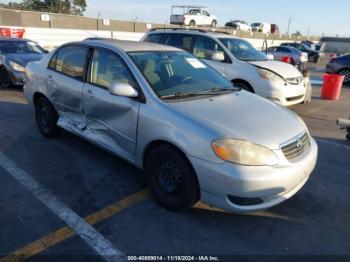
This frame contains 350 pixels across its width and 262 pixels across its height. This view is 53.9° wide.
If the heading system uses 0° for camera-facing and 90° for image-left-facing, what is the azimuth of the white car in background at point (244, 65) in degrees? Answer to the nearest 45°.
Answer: approximately 315°

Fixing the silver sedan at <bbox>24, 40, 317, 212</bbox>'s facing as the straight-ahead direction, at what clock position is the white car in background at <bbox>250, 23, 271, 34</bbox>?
The white car in background is roughly at 8 o'clock from the silver sedan.

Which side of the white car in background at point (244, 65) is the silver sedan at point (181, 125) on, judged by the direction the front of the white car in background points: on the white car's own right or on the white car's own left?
on the white car's own right

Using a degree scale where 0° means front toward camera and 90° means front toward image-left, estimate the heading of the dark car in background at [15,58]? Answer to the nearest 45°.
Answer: approximately 315°

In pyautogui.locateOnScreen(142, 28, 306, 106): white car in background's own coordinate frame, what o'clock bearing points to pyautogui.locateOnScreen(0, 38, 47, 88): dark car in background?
The dark car in background is roughly at 5 o'clock from the white car in background.

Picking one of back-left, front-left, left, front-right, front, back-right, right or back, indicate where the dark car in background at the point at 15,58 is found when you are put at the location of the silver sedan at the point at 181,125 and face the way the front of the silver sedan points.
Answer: back

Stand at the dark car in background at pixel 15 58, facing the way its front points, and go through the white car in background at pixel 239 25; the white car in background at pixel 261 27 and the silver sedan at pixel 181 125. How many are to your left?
2

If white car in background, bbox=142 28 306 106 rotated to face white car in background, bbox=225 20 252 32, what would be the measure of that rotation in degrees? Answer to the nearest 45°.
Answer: approximately 135° to its left

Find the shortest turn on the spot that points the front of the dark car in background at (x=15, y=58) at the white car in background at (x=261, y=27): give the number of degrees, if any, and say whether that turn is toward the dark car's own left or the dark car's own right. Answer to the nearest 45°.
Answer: approximately 90° to the dark car's own left
